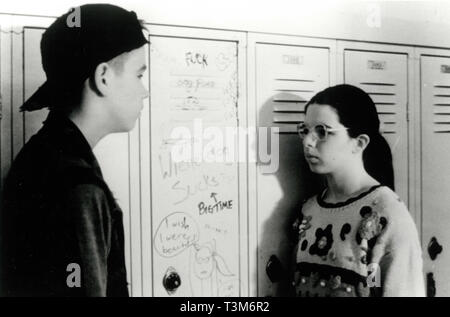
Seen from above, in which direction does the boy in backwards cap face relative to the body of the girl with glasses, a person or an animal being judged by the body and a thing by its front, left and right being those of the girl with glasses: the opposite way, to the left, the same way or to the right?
the opposite way

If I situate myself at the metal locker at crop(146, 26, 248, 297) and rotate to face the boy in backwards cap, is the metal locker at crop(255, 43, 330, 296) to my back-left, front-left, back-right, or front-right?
back-left

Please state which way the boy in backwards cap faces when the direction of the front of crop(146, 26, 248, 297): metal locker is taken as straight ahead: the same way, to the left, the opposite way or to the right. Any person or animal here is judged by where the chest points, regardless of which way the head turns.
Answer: to the left

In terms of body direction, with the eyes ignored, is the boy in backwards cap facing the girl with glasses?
yes

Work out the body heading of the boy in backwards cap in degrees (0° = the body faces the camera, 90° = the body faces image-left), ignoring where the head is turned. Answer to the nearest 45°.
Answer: approximately 270°

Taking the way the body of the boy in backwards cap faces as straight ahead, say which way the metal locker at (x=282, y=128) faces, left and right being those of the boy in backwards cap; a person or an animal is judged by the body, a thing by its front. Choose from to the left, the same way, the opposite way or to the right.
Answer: to the right
